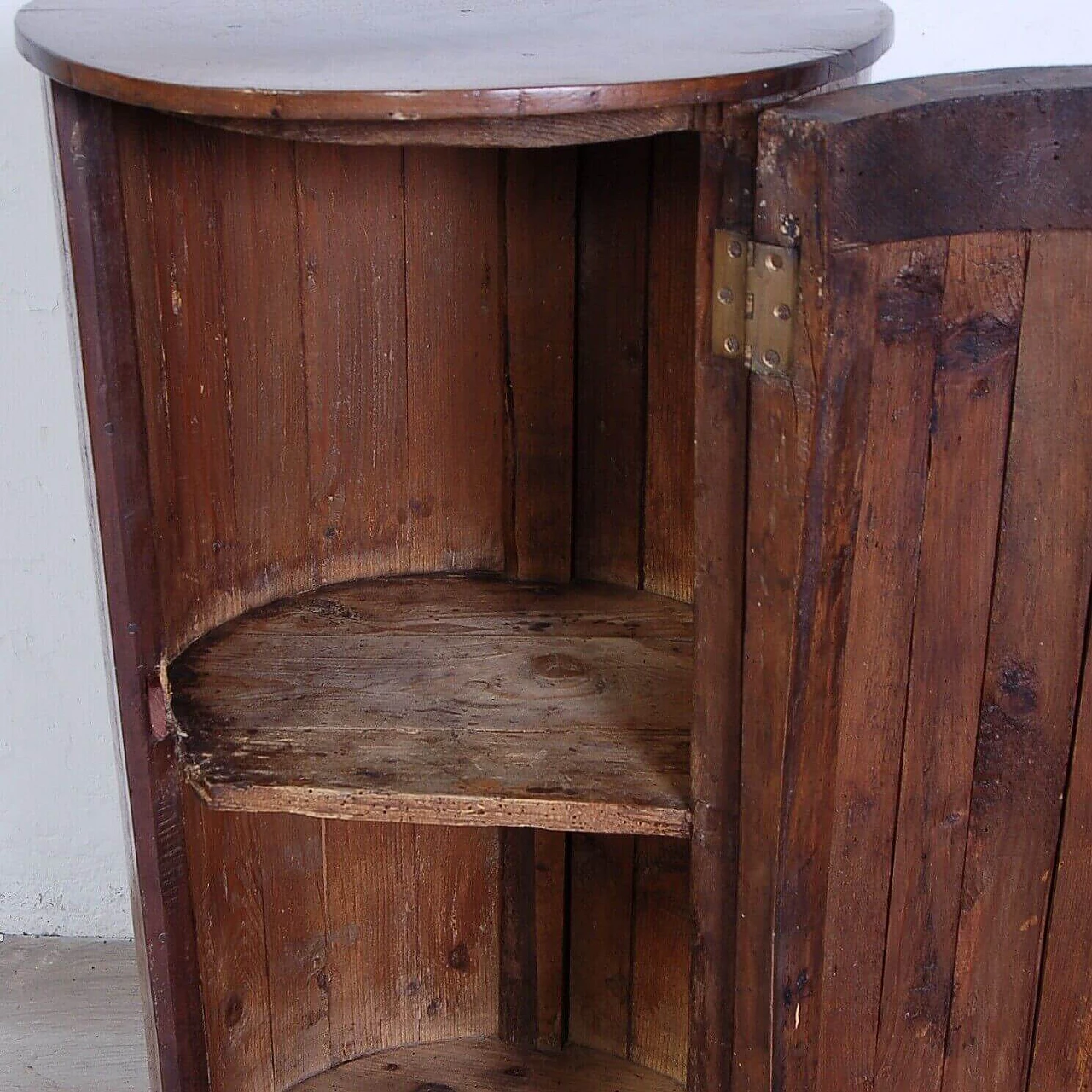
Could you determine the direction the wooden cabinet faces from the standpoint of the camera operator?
facing the viewer
